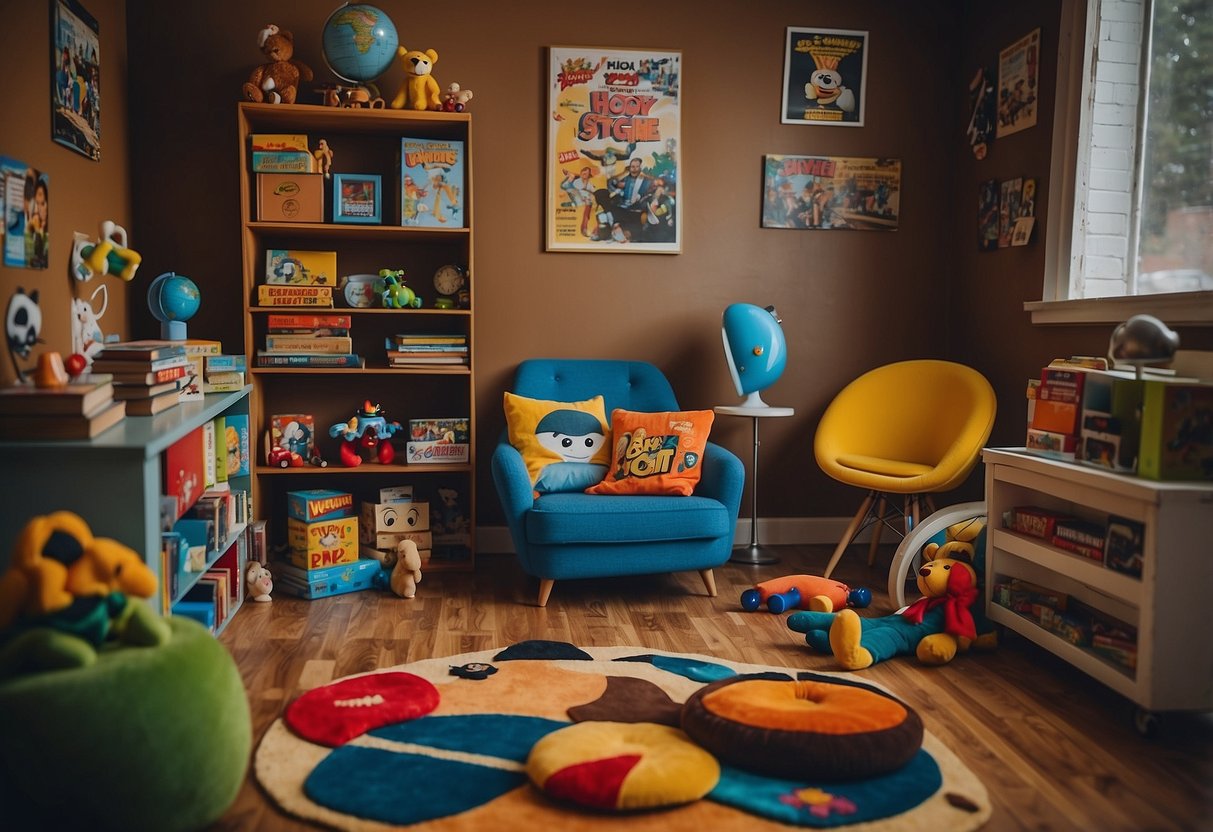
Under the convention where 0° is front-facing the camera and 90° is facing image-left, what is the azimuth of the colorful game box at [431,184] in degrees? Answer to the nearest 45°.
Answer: approximately 0°

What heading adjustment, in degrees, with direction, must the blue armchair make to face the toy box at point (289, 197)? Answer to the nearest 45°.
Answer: approximately 90° to its right

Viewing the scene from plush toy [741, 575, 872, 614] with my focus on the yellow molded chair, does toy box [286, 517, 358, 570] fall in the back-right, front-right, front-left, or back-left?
back-left

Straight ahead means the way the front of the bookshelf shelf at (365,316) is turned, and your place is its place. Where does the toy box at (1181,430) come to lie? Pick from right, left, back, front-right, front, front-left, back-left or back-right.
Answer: front-left

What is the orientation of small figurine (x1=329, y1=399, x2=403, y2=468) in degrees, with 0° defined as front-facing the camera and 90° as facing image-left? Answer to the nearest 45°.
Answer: approximately 0°

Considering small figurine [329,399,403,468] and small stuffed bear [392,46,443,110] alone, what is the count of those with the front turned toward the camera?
2
